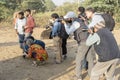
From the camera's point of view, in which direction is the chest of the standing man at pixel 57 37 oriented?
to the viewer's left

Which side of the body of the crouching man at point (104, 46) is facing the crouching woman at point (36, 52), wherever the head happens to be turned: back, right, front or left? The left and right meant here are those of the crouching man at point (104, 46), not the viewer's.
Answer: front

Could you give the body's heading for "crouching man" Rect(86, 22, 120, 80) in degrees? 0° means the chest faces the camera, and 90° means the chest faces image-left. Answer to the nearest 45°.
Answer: approximately 135°

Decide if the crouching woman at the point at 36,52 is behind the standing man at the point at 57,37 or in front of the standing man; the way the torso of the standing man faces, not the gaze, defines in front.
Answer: in front

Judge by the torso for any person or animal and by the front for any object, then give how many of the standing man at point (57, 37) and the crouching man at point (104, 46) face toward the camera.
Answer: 0

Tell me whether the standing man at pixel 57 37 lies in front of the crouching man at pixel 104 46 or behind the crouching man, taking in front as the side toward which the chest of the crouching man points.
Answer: in front
